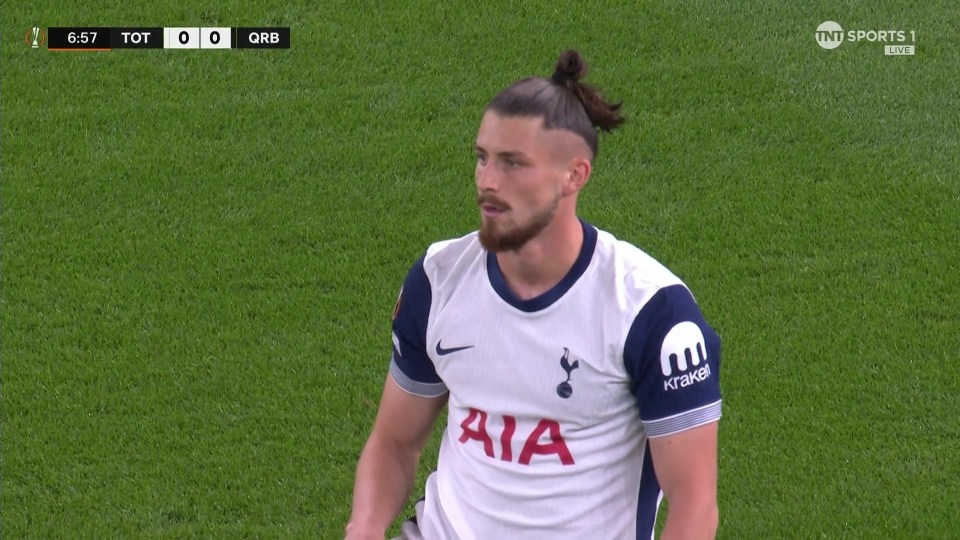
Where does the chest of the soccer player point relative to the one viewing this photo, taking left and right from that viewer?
facing the viewer and to the left of the viewer
